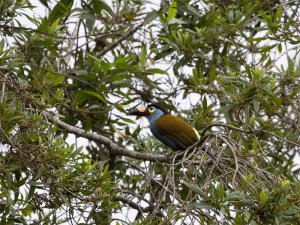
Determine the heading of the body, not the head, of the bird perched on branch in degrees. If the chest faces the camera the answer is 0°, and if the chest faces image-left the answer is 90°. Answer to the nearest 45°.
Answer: approximately 90°
